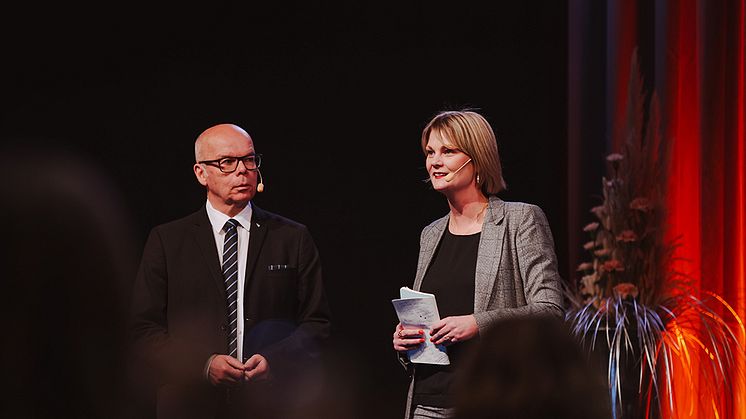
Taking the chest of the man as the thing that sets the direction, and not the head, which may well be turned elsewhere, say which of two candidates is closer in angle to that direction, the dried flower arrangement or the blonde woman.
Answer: the blonde woman

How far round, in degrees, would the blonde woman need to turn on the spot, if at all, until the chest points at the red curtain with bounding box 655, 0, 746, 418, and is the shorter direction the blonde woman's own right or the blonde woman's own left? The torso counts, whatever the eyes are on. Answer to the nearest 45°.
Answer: approximately 180°

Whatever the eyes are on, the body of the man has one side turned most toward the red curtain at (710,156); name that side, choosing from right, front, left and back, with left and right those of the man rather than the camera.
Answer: left

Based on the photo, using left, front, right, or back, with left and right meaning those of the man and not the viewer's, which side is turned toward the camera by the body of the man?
front

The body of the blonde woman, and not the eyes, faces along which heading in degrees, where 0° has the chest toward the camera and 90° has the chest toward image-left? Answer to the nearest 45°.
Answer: approximately 45°

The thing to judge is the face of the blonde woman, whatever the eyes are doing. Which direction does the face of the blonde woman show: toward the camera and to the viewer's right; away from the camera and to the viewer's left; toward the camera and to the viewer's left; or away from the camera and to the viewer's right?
toward the camera and to the viewer's left

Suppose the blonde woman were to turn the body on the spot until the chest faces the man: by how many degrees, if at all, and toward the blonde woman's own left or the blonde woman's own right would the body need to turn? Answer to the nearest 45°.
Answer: approximately 45° to the blonde woman's own right

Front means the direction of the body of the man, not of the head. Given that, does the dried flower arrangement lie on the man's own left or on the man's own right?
on the man's own left

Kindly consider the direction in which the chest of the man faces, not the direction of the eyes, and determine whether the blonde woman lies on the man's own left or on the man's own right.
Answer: on the man's own left

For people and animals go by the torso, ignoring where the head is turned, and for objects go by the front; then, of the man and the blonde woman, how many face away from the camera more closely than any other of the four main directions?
0
